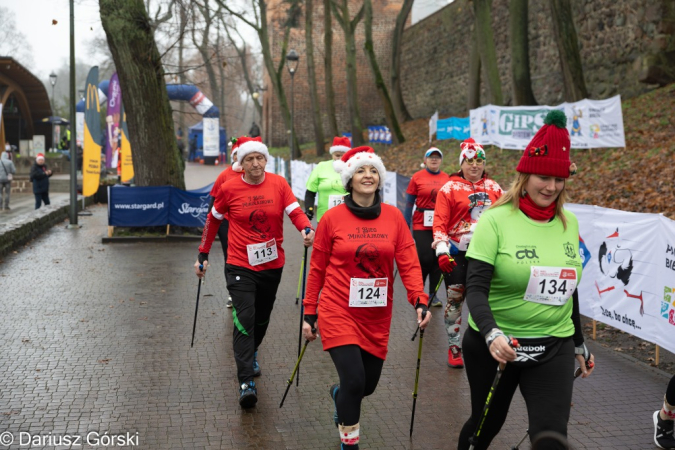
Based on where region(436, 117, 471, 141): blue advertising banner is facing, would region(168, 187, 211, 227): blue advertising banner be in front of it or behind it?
in front

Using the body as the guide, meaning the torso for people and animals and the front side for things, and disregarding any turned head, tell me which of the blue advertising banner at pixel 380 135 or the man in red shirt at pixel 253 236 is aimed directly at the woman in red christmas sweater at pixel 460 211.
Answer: the blue advertising banner

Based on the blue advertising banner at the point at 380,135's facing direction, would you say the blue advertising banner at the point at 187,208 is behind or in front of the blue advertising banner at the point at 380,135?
in front

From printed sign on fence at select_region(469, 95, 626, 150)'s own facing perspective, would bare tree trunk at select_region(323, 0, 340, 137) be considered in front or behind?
behind

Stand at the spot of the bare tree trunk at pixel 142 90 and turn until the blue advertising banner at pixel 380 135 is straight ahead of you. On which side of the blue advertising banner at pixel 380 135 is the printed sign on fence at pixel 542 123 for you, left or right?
right

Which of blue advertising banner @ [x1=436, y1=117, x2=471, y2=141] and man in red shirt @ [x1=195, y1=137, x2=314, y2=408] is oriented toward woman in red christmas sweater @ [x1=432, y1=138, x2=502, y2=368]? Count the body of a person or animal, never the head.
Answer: the blue advertising banner

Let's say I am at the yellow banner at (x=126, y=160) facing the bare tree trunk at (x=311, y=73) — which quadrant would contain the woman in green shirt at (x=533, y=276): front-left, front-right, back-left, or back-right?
back-right

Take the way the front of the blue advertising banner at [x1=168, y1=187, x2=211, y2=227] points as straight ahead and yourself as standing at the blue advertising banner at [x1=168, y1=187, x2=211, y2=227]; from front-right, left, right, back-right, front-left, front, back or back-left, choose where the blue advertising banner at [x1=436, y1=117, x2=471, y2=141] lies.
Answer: back-left

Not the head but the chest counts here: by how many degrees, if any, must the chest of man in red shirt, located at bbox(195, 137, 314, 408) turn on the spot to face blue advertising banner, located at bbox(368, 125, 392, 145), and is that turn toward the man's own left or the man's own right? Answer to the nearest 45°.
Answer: approximately 180°
